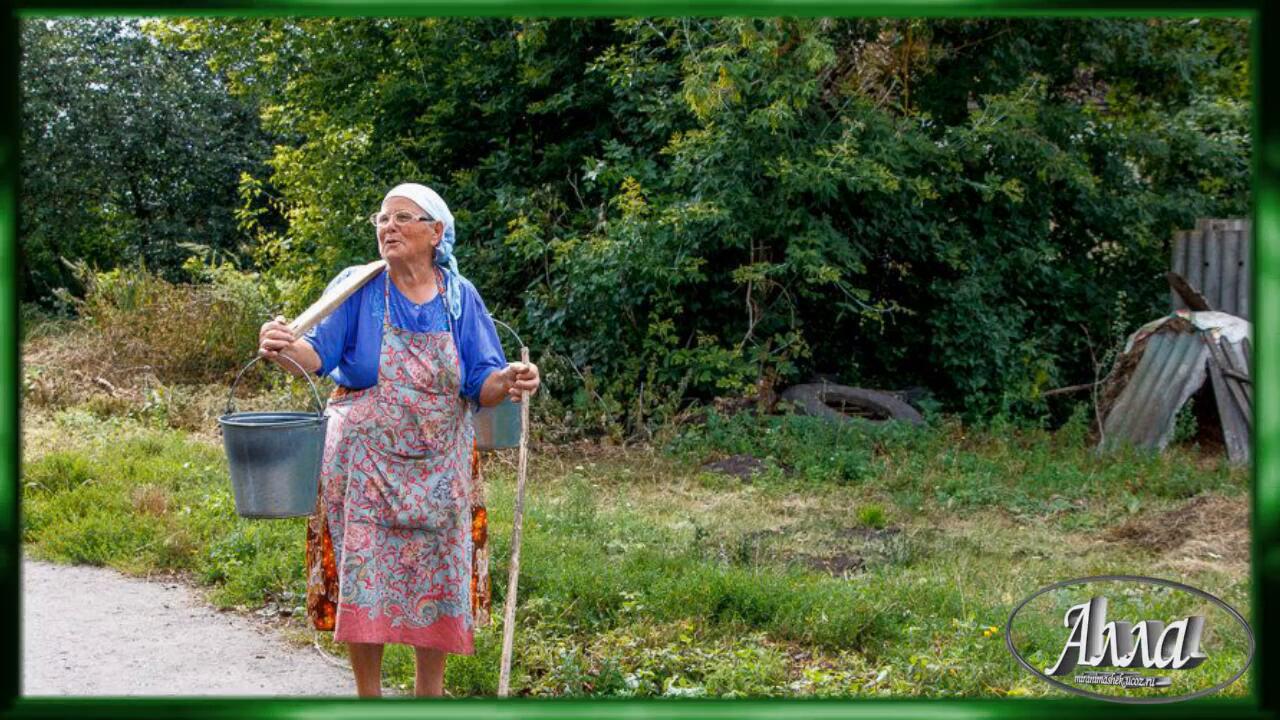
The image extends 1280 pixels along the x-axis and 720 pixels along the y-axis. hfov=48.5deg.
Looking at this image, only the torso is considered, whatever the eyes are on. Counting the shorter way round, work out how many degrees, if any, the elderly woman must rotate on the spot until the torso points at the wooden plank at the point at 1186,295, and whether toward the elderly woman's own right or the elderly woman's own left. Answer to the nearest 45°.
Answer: approximately 135° to the elderly woman's own left

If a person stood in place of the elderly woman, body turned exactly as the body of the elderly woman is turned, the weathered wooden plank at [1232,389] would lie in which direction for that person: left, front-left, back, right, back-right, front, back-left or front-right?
back-left

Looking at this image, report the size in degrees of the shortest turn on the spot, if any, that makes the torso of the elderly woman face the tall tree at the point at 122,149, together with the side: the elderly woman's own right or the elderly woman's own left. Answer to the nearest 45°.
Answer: approximately 180°

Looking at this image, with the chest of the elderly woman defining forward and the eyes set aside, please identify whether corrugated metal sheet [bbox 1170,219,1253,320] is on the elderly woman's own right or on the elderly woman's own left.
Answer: on the elderly woman's own left

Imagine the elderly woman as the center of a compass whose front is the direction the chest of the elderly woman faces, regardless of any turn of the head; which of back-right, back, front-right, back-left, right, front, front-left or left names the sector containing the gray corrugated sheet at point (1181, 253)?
back-left

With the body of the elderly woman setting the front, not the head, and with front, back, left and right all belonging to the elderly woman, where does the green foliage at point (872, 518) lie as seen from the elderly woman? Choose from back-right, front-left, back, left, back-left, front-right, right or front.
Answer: back-left

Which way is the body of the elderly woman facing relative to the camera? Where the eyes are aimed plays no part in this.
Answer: toward the camera

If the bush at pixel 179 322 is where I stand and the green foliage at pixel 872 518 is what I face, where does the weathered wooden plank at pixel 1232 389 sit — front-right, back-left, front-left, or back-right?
front-left
